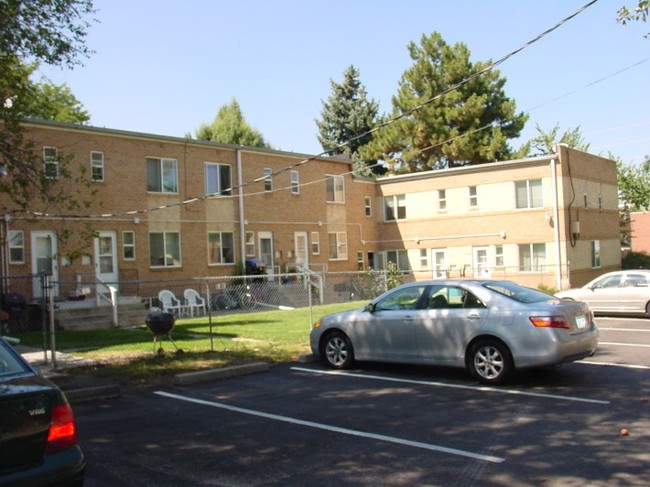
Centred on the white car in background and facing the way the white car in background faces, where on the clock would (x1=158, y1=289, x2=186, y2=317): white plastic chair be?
The white plastic chair is roughly at 12 o'clock from the white car in background.

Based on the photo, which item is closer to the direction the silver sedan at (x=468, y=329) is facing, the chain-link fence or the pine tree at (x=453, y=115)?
the chain-link fence

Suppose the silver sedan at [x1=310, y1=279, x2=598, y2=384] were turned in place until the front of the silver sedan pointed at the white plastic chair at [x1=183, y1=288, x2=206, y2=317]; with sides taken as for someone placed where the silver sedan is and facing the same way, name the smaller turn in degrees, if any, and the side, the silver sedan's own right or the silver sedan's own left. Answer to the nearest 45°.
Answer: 0° — it already faces it

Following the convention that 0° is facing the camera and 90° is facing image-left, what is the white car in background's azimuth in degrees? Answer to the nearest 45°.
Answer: approximately 90°

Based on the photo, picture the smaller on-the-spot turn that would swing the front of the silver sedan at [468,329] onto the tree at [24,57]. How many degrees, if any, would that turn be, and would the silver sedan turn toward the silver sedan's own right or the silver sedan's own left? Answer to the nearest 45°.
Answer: approximately 45° to the silver sedan's own left

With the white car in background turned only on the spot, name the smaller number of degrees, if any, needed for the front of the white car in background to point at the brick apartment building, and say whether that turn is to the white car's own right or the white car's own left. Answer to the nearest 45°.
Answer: approximately 45° to the white car's own right

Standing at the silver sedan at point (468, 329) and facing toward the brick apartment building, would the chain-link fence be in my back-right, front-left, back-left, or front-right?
front-left

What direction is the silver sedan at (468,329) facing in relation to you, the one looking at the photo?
facing away from the viewer and to the left of the viewer

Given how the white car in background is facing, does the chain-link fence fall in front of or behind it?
in front
